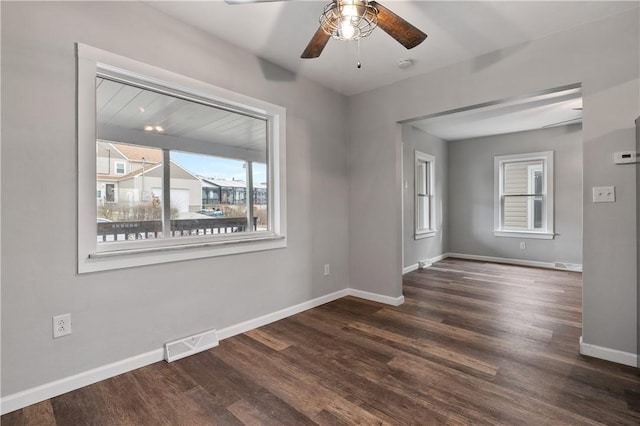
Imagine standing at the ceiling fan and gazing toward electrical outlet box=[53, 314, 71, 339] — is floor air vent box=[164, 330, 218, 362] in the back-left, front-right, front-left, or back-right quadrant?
front-right

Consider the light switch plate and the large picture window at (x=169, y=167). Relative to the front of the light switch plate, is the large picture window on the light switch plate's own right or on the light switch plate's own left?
on the light switch plate's own right

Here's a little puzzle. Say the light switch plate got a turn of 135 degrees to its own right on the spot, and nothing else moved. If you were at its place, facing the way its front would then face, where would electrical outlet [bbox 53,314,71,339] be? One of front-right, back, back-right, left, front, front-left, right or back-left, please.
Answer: left

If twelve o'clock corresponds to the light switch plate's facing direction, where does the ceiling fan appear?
The ceiling fan is roughly at 1 o'clock from the light switch plate.

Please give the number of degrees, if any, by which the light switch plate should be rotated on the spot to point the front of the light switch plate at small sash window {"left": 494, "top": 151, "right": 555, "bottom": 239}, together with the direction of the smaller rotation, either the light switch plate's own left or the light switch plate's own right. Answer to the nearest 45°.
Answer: approximately 180°

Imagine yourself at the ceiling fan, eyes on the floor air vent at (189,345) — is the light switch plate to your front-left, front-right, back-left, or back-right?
back-right

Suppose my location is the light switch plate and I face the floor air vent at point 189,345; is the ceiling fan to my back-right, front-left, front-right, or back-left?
front-left

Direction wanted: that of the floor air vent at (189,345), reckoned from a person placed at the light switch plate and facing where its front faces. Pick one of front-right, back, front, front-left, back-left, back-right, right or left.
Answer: front-right

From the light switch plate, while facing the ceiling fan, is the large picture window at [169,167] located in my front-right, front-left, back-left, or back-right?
front-right

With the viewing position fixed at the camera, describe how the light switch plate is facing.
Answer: facing the viewer

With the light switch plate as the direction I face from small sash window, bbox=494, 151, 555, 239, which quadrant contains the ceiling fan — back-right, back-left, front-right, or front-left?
front-right

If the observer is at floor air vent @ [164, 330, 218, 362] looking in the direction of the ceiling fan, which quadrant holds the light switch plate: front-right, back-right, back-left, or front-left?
front-left

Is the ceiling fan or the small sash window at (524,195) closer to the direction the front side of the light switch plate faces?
the ceiling fan

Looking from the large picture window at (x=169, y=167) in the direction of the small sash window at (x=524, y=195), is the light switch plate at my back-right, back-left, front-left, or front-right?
front-right
